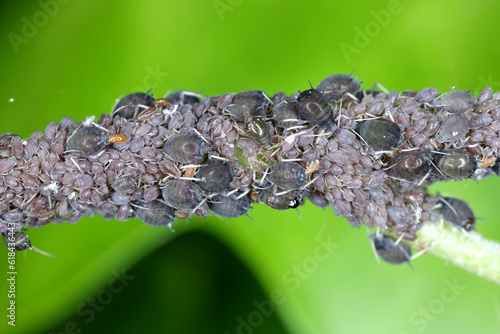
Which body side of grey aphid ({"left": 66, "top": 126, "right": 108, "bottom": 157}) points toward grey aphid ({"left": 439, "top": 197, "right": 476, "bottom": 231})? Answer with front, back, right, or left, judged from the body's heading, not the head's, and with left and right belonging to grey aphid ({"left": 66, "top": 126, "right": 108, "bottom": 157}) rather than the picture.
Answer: back

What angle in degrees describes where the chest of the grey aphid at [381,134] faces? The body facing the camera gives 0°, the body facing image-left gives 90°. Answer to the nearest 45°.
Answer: approximately 90°

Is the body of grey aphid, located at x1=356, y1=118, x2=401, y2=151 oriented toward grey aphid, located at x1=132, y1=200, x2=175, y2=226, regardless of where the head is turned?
yes

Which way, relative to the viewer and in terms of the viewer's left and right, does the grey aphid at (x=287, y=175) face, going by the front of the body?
facing to the right of the viewer
